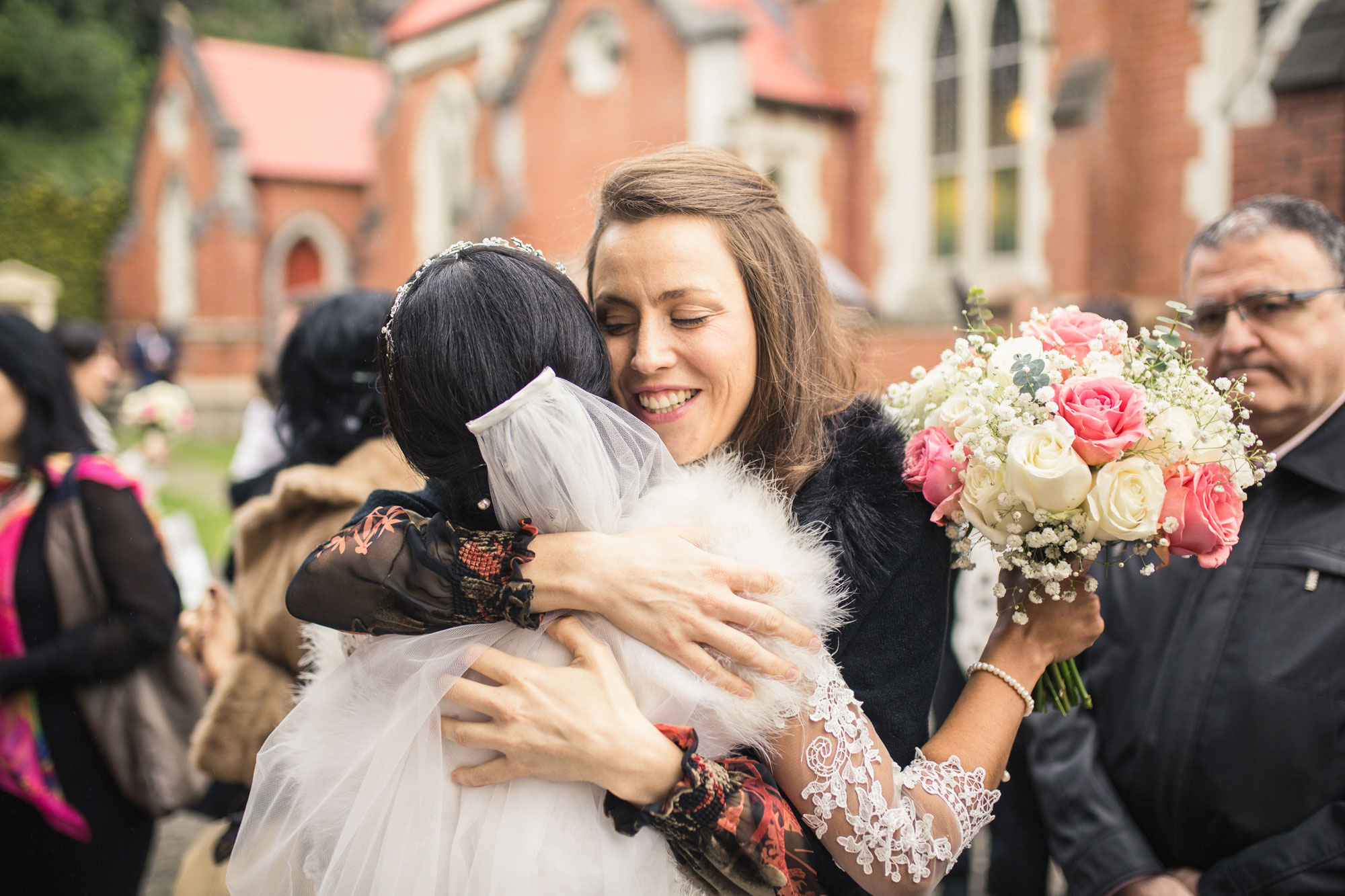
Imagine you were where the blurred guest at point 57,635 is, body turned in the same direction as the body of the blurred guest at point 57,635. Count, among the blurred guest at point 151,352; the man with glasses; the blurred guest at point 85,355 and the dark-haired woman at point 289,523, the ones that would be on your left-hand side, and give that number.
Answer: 2

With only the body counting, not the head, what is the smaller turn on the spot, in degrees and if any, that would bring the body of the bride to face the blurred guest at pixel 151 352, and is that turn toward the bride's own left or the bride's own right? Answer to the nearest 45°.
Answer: approximately 45° to the bride's own left

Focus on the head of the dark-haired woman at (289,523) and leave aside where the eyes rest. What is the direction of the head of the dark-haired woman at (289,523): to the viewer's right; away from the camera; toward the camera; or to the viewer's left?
away from the camera

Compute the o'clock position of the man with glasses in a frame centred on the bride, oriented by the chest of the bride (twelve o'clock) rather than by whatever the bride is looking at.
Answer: The man with glasses is roughly at 2 o'clock from the bride.

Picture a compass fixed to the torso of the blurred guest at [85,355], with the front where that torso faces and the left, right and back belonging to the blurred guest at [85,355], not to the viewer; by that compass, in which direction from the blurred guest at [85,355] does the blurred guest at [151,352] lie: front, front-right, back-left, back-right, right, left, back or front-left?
left

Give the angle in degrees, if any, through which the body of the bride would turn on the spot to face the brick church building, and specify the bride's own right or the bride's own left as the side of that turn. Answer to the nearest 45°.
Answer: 0° — they already face it

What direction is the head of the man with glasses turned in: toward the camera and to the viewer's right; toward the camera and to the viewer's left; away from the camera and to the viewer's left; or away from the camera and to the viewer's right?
toward the camera and to the viewer's left

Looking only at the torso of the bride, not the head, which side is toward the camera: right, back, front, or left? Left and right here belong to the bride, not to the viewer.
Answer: back
